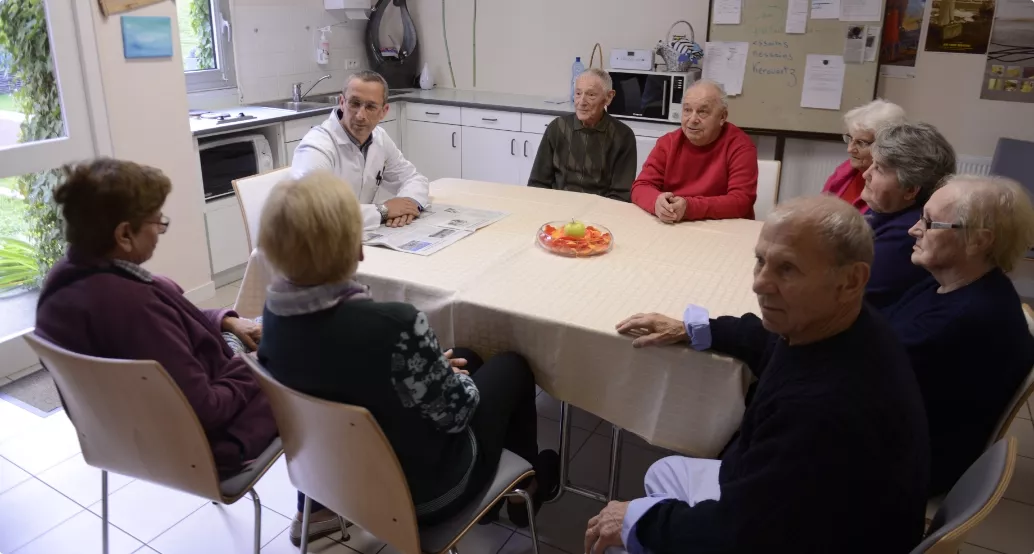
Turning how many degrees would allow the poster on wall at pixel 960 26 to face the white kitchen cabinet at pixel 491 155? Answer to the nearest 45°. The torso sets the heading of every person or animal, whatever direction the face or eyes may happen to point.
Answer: approximately 90° to its right

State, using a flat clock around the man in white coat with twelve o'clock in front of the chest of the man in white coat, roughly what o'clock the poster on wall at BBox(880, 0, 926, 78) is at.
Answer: The poster on wall is roughly at 10 o'clock from the man in white coat.

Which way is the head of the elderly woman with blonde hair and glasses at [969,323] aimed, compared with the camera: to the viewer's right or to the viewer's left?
to the viewer's left

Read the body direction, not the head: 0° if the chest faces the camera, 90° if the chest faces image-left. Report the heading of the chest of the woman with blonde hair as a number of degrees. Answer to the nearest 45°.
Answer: approximately 225°

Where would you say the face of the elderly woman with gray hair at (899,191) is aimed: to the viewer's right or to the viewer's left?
to the viewer's left

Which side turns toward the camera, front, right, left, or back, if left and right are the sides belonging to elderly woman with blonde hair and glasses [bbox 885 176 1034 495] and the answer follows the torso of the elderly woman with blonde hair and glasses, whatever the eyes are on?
left

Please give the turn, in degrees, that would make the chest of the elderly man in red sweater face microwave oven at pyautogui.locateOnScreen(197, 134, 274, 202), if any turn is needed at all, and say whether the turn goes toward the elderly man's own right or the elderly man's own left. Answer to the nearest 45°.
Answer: approximately 45° to the elderly man's own right

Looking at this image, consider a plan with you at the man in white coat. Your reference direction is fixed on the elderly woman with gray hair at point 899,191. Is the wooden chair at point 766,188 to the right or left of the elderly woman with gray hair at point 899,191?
left

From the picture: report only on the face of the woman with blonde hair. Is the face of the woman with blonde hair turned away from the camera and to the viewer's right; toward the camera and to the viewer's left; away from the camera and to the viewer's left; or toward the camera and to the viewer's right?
away from the camera and to the viewer's right
